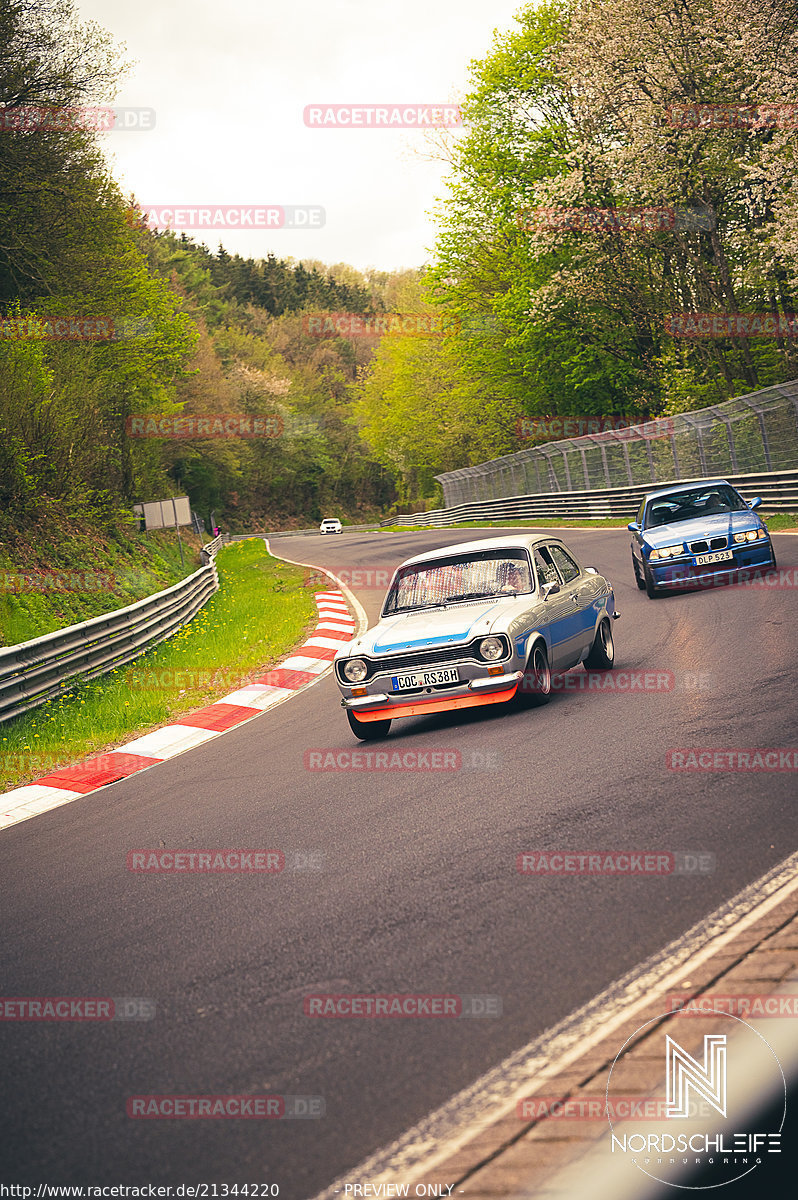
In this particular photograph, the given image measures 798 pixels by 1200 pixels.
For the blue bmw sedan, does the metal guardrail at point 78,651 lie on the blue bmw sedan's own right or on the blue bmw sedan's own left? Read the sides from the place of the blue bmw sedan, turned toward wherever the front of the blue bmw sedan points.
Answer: on the blue bmw sedan's own right

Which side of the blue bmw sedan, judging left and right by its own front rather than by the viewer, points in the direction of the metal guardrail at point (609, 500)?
back

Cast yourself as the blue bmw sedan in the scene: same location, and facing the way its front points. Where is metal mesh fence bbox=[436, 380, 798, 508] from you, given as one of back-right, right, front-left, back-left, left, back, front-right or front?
back

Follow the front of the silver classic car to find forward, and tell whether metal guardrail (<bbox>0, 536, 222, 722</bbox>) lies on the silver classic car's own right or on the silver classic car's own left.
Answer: on the silver classic car's own right

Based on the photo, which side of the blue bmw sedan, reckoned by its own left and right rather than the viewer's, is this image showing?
front

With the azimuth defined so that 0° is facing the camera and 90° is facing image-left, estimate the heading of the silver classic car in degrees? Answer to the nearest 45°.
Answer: approximately 45°
